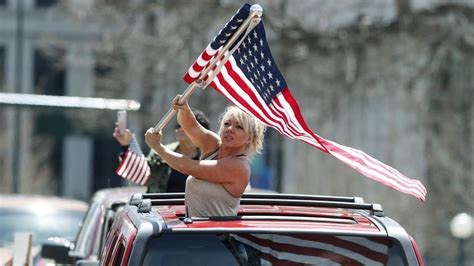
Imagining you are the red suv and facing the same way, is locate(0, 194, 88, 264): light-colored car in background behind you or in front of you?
behind

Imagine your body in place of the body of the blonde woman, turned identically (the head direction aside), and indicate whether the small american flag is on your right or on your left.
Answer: on your right

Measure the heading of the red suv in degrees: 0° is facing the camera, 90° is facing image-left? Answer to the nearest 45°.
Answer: approximately 0°

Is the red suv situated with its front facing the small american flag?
no

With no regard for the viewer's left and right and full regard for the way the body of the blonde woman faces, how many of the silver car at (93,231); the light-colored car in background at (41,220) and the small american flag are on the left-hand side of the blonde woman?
0

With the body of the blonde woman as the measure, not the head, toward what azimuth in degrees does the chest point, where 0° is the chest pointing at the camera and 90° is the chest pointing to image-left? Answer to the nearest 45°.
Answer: approximately 45°

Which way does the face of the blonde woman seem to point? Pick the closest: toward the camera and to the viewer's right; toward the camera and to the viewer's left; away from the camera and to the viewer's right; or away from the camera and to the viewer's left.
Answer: toward the camera and to the viewer's left

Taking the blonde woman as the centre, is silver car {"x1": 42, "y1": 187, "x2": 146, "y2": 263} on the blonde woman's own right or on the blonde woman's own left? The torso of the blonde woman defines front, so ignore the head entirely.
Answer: on the blonde woman's own right

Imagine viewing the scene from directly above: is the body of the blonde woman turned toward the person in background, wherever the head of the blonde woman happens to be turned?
no
